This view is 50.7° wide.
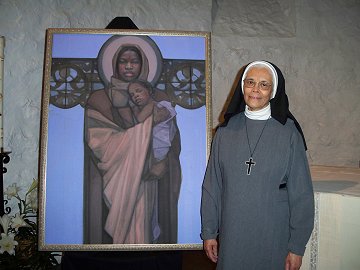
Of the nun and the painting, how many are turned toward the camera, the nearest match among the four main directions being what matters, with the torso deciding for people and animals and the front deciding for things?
2

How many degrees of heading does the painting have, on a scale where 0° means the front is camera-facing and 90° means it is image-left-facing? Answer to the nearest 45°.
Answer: approximately 0°

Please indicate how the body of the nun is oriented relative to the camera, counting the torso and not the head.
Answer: toward the camera

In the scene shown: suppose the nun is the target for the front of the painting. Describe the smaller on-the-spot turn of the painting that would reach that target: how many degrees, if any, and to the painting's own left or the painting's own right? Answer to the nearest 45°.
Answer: approximately 45° to the painting's own left

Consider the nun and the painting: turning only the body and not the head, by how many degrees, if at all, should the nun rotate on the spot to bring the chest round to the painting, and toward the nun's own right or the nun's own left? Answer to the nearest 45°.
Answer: approximately 90° to the nun's own right
